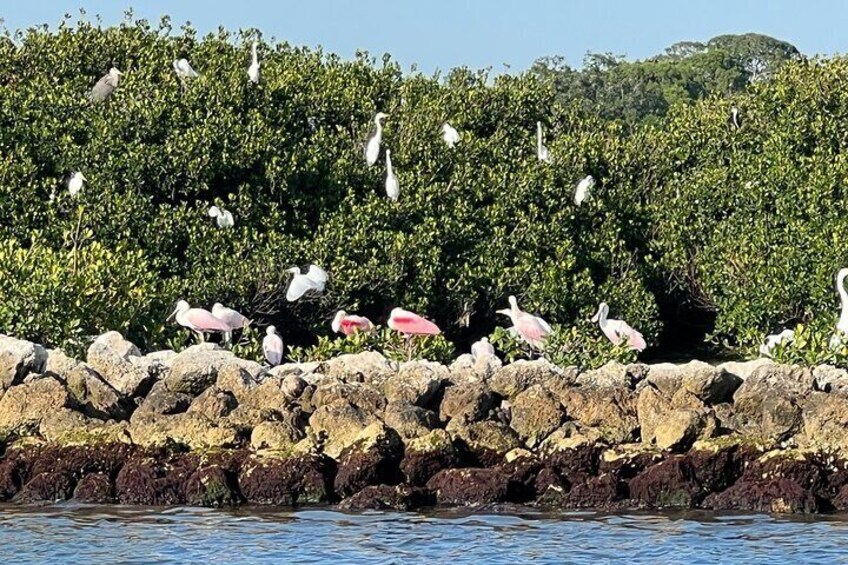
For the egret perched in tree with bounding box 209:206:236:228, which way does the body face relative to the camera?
to the viewer's left

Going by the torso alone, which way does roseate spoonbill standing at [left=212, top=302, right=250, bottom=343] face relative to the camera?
to the viewer's left

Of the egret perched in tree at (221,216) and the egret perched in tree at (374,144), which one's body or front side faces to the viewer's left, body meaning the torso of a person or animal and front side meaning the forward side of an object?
the egret perched in tree at (221,216)

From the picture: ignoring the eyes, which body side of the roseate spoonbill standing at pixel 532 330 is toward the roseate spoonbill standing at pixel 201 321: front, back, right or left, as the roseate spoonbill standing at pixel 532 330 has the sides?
front

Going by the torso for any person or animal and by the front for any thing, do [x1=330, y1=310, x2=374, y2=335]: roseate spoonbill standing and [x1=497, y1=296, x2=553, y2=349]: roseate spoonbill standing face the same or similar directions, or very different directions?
same or similar directions

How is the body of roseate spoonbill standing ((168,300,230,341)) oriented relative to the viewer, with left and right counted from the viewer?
facing to the left of the viewer

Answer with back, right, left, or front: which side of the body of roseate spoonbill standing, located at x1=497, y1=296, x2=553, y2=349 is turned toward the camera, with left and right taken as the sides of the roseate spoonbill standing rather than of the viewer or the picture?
left

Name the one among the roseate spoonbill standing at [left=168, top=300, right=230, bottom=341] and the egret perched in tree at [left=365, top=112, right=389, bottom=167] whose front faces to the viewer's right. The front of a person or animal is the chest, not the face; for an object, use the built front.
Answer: the egret perched in tree

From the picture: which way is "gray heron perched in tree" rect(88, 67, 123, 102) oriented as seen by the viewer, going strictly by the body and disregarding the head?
to the viewer's right

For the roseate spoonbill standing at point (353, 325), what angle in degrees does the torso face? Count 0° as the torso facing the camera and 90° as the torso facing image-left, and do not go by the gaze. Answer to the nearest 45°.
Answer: approximately 90°

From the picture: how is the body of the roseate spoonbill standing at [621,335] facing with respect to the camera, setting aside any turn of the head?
to the viewer's left

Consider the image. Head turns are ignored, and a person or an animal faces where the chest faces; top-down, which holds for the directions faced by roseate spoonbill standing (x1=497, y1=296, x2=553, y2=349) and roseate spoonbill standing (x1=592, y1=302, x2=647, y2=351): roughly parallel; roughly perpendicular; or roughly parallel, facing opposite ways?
roughly parallel

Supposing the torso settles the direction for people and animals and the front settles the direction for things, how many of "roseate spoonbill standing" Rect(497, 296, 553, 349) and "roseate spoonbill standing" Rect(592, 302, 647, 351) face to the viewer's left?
2

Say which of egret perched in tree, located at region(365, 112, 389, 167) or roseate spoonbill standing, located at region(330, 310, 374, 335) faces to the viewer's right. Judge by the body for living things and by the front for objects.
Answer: the egret perched in tree

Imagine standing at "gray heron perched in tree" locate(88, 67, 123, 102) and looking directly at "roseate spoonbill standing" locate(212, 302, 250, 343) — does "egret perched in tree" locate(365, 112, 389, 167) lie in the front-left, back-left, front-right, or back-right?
front-left
